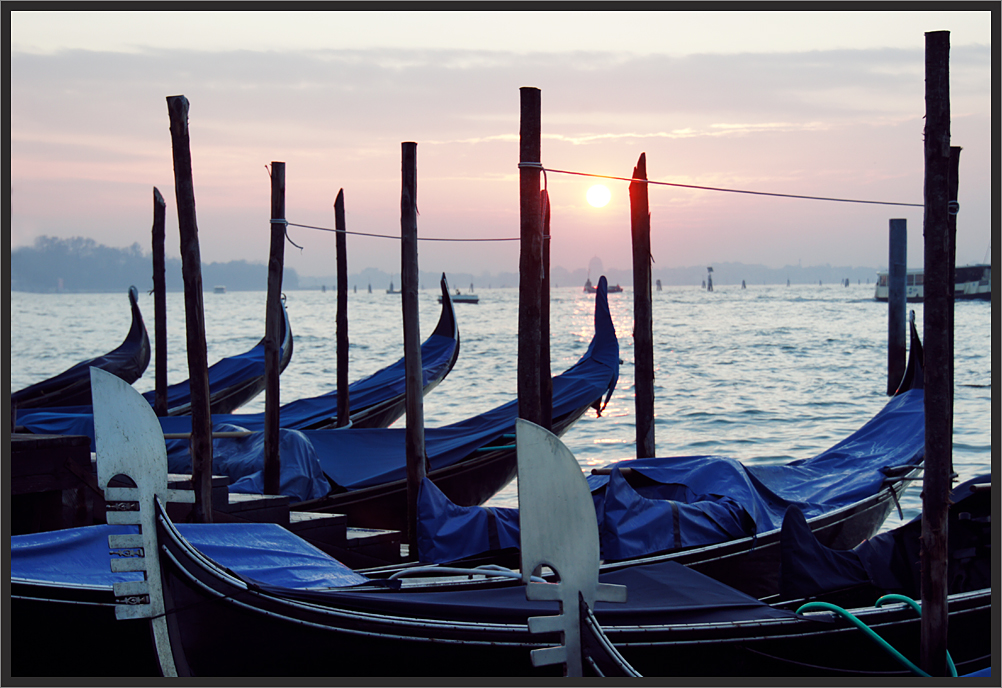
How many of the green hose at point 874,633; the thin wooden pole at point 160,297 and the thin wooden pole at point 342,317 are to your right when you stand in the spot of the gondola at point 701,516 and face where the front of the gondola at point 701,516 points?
2

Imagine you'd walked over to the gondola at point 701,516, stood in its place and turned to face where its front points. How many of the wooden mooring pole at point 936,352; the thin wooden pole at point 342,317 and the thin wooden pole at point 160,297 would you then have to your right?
2

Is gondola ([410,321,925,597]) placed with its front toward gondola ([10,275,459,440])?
no

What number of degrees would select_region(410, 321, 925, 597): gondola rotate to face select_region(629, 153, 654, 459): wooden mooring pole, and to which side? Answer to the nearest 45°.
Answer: approximately 135° to its right

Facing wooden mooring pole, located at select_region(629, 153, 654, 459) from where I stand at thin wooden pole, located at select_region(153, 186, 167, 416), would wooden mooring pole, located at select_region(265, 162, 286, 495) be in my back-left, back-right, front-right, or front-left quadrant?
front-right

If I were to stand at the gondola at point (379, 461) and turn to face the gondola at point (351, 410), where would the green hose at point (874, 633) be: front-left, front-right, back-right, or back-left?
back-right

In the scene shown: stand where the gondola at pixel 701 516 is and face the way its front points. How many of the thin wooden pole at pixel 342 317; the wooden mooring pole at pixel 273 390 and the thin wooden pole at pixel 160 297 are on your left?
0

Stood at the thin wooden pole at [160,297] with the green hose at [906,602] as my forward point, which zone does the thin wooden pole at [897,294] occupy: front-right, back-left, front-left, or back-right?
front-left

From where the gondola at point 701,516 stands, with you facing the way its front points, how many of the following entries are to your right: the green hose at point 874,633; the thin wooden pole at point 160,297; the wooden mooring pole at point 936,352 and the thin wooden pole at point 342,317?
2

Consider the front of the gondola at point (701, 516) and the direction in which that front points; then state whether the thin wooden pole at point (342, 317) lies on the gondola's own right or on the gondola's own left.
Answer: on the gondola's own right

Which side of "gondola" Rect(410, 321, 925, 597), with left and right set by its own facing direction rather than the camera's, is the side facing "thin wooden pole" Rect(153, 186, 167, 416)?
right

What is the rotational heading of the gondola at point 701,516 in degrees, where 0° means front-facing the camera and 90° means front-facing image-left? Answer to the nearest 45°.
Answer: approximately 45°
